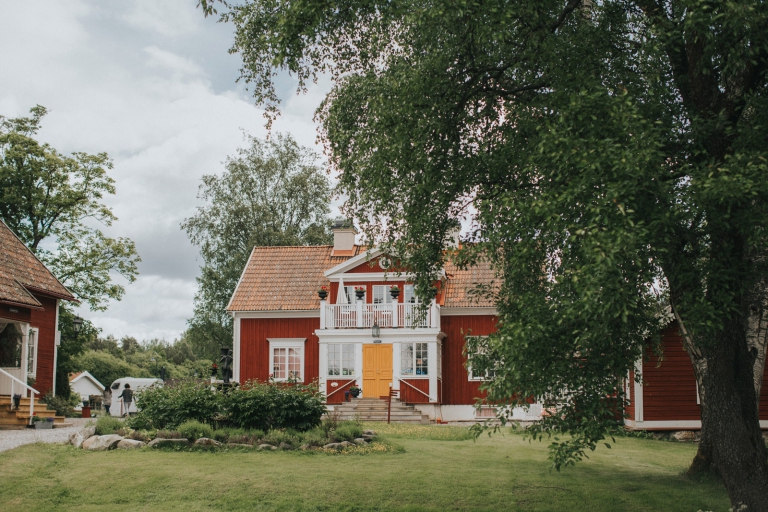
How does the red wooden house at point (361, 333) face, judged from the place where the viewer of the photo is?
facing the viewer

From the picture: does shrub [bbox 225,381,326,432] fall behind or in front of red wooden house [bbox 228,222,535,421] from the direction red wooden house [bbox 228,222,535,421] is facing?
in front

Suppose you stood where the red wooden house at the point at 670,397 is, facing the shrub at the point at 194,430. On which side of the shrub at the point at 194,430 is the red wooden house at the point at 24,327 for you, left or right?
right

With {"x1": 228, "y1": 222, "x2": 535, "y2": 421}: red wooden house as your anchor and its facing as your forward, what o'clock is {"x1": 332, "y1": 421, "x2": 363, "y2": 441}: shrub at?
The shrub is roughly at 12 o'clock from the red wooden house.

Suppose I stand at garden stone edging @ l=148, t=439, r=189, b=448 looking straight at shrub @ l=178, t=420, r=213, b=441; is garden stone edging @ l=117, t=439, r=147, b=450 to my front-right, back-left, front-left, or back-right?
back-left

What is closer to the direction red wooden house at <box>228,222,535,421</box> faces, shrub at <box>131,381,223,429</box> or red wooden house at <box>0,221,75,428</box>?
the shrub

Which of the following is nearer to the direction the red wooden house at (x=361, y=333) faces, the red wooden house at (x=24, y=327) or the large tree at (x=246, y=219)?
the red wooden house

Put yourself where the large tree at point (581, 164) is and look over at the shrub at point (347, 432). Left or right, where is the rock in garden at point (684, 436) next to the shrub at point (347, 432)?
right

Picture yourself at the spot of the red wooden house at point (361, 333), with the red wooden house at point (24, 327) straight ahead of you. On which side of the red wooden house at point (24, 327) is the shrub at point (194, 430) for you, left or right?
left

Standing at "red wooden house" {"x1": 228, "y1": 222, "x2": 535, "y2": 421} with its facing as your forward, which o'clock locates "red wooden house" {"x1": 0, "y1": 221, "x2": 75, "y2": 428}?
"red wooden house" {"x1": 0, "y1": 221, "x2": 75, "y2": 428} is roughly at 2 o'clock from "red wooden house" {"x1": 228, "y1": 222, "x2": 535, "y2": 421}.

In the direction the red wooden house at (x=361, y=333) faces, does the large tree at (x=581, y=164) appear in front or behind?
in front

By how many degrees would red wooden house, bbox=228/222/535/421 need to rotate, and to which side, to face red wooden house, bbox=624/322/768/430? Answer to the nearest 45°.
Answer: approximately 45° to its left

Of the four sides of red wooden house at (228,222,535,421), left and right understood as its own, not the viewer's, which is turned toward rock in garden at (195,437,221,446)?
front
